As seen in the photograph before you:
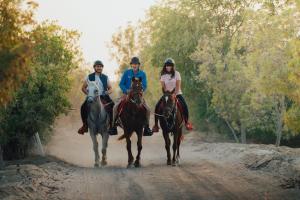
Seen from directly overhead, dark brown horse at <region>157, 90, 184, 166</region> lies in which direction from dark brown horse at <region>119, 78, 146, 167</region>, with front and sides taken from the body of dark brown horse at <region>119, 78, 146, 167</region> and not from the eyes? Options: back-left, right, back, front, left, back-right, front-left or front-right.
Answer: left

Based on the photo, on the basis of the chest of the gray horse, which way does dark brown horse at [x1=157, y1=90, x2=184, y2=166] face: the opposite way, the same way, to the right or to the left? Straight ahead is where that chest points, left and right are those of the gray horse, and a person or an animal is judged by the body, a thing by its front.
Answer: the same way

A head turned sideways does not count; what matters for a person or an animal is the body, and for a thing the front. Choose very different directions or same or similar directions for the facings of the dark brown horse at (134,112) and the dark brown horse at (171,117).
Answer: same or similar directions

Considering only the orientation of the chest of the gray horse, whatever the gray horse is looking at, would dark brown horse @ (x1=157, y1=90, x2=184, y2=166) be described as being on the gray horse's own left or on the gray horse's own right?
on the gray horse's own left

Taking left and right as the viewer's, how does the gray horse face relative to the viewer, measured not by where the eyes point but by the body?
facing the viewer

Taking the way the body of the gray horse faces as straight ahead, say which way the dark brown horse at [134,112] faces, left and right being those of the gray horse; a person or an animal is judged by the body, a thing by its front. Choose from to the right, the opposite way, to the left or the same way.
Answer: the same way

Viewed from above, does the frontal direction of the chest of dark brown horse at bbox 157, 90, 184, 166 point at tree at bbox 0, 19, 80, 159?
no

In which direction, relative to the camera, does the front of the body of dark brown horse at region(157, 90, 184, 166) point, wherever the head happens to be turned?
toward the camera

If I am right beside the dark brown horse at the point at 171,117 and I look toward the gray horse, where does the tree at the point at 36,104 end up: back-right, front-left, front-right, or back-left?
front-right

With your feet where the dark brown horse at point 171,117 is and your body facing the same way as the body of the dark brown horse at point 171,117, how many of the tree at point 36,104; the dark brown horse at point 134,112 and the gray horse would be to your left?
0
